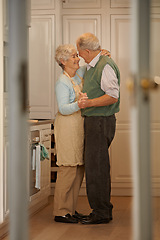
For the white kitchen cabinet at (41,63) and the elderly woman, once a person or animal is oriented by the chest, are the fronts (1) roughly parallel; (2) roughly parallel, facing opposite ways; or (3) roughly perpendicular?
roughly perpendicular

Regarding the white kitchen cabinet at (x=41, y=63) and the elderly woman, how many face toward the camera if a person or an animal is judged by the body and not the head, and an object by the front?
1

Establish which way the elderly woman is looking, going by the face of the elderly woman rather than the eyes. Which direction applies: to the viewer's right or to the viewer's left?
to the viewer's right

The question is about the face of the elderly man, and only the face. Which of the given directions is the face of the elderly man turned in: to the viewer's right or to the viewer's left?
to the viewer's left

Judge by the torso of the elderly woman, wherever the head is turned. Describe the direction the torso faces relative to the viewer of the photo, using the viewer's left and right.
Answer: facing to the right of the viewer
